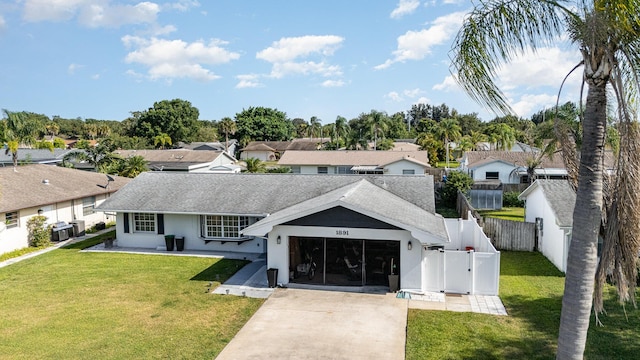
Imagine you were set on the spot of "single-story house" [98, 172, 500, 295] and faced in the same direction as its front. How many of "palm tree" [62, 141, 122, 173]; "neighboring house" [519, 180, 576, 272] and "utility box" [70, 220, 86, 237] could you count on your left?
1

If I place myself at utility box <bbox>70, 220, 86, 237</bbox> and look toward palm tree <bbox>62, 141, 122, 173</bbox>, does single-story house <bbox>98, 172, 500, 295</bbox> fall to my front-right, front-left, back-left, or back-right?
back-right

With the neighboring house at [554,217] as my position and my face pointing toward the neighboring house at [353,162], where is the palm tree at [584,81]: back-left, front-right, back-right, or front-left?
back-left

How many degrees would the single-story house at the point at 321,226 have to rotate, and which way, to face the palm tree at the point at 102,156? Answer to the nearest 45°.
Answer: approximately 135° to its right

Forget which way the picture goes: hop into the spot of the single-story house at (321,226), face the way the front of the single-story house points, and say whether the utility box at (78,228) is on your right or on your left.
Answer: on your right

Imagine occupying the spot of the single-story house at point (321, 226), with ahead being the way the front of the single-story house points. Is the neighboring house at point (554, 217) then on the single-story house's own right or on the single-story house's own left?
on the single-story house's own left

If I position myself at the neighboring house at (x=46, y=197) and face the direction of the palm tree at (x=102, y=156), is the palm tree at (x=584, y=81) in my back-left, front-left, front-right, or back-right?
back-right

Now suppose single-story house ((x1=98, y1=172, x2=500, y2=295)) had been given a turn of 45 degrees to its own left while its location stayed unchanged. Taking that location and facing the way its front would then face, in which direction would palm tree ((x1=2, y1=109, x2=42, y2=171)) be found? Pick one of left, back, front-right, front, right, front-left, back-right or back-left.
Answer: back

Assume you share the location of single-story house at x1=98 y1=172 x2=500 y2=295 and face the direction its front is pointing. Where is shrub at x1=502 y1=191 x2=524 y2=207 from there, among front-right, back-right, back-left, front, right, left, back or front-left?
back-left

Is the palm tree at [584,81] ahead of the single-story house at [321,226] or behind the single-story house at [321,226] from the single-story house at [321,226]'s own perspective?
ahead

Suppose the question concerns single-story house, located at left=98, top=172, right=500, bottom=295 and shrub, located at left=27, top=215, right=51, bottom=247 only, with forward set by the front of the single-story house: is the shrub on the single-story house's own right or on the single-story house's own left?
on the single-story house's own right

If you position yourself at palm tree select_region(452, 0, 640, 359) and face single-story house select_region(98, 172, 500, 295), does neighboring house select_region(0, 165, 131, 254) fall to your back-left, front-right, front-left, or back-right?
front-left

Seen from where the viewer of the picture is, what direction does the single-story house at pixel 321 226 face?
facing the viewer

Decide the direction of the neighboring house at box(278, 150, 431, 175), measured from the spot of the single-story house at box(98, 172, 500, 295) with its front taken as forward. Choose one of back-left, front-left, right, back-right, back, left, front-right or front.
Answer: back
